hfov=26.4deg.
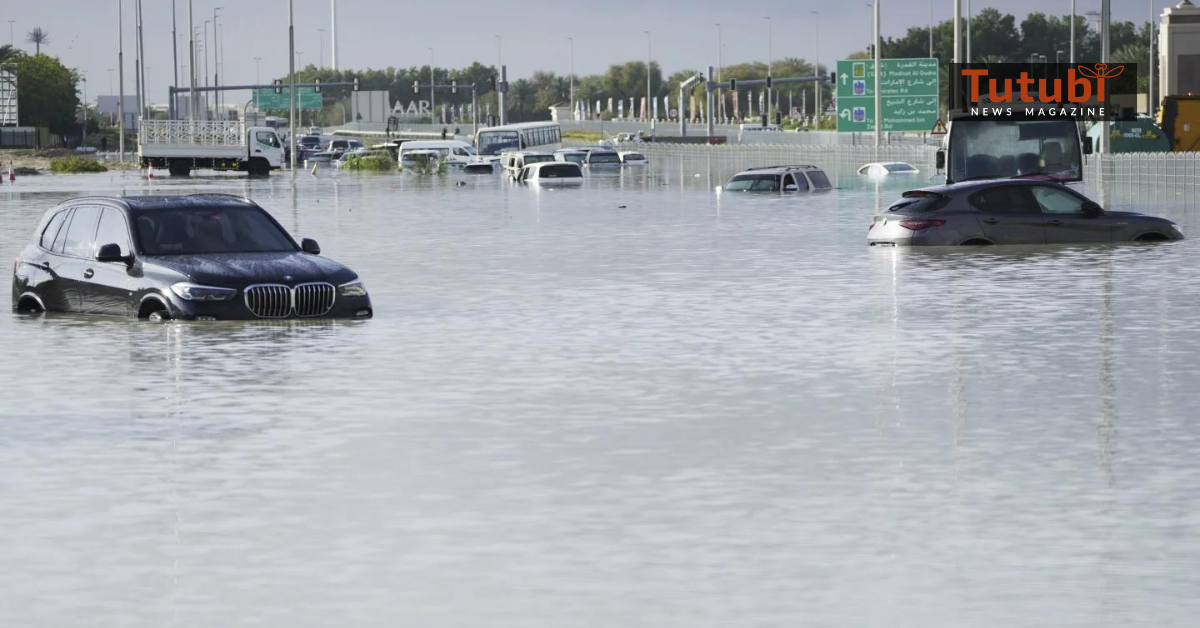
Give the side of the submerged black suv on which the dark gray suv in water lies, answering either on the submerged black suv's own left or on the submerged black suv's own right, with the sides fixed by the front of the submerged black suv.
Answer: on the submerged black suv's own left

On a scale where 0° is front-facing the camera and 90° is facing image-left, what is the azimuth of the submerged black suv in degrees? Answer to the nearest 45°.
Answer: approximately 315°
